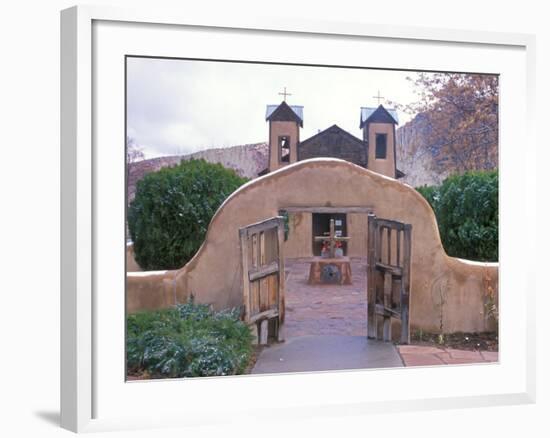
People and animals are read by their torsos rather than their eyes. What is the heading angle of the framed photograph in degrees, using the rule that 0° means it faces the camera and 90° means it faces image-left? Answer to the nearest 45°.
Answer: approximately 315°
